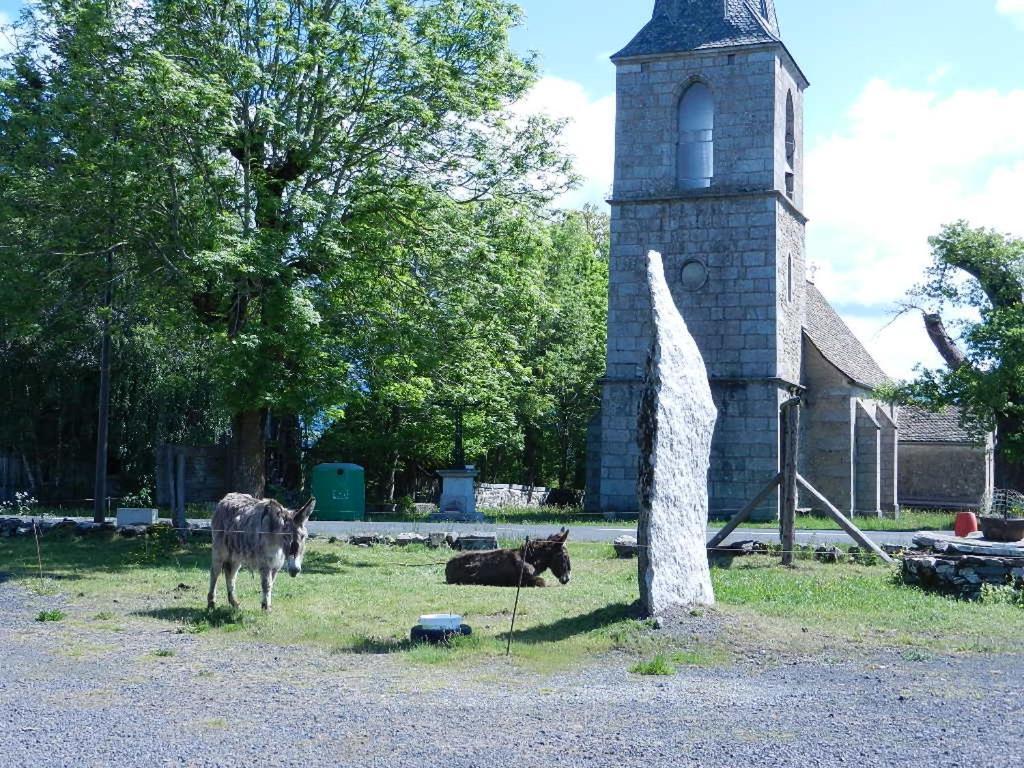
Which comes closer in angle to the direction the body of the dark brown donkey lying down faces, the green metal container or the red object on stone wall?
the red object on stone wall

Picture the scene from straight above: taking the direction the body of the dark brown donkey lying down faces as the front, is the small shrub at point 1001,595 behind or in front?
in front

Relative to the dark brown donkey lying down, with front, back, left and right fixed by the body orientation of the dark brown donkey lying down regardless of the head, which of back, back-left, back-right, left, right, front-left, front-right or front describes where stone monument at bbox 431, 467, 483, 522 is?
left

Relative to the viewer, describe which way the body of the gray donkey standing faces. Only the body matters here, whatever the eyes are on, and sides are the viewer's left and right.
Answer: facing the viewer and to the right of the viewer

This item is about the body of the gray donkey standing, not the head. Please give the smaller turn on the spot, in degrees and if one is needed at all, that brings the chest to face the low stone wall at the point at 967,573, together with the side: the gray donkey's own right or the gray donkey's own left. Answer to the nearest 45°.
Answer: approximately 45° to the gray donkey's own left

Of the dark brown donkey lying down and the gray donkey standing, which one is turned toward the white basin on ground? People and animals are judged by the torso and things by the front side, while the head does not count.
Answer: the gray donkey standing

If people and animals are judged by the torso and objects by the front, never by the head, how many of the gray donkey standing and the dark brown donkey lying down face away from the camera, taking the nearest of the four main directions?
0

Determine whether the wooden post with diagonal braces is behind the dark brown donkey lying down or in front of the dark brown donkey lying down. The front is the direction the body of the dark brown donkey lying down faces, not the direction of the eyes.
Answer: in front

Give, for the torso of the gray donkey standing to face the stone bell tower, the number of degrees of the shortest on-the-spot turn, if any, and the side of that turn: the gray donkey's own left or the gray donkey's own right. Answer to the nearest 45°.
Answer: approximately 90° to the gray donkey's own left

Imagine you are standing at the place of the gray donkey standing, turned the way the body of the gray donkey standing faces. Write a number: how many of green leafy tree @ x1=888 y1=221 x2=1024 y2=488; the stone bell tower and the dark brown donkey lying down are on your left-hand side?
3

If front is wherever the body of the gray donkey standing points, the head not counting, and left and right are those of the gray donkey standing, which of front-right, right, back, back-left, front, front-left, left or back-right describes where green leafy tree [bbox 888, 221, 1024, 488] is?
left

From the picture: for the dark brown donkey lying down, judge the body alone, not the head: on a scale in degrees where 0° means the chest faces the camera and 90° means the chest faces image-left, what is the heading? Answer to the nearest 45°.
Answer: approximately 270°
